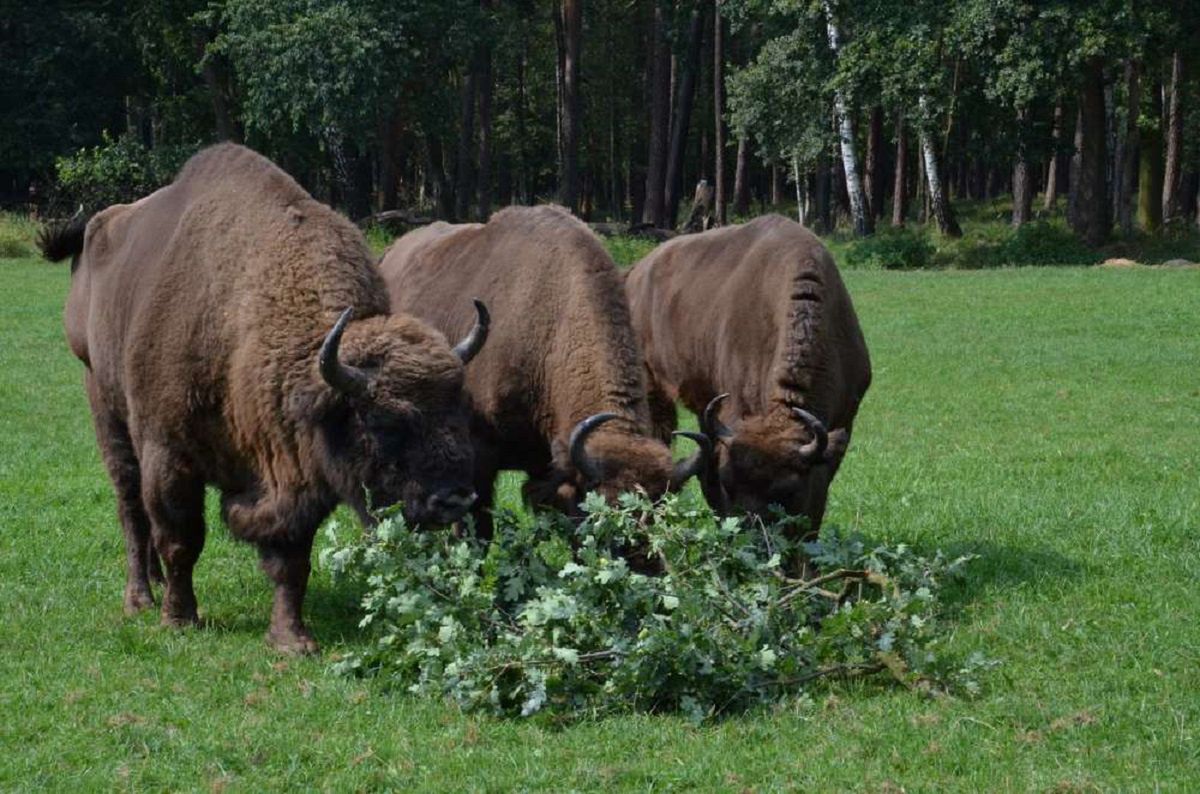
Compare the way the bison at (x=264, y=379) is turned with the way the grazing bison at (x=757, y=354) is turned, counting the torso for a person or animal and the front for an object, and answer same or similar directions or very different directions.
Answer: same or similar directions

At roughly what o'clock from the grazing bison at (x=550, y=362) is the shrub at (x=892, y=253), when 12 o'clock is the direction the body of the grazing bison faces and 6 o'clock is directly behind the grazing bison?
The shrub is roughly at 8 o'clock from the grazing bison.

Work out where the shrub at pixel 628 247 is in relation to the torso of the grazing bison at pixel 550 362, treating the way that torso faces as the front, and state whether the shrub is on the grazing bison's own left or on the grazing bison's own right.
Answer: on the grazing bison's own left

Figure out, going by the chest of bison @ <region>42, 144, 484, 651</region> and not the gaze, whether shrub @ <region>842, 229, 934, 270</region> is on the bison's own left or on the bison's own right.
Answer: on the bison's own left

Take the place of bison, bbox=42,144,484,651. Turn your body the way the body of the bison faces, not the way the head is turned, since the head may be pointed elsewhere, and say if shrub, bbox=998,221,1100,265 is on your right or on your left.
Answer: on your left

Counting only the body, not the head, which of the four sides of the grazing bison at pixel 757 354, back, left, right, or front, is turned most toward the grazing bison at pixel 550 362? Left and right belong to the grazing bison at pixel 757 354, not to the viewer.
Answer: right

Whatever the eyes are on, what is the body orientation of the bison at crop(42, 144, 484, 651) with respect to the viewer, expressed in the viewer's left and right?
facing the viewer and to the right of the viewer

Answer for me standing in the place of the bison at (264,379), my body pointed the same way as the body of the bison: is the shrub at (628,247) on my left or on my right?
on my left

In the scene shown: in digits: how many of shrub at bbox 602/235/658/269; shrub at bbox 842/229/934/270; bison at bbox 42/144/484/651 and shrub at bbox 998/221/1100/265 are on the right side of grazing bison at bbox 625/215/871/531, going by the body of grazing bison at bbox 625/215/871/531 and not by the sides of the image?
1

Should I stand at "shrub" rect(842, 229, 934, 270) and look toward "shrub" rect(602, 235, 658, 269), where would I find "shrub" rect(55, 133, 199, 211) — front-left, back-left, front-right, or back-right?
front-right

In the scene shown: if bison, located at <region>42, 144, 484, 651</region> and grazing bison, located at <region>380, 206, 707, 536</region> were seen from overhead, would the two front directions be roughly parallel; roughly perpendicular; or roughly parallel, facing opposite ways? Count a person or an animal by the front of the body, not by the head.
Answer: roughly parallel
